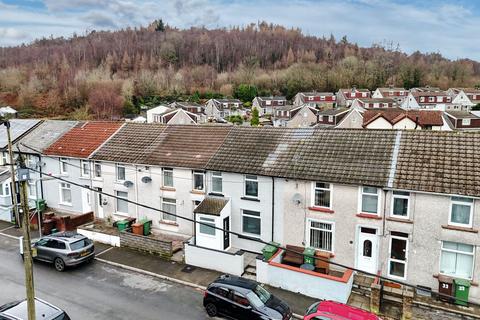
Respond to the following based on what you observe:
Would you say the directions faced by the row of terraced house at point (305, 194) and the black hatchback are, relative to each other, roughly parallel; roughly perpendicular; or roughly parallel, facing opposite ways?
roughly perpendicular

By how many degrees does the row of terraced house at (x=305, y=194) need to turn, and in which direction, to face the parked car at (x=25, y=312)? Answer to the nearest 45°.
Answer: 0° — it already faces it

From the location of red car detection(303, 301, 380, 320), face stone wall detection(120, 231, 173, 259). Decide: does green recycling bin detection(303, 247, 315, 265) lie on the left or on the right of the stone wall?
right

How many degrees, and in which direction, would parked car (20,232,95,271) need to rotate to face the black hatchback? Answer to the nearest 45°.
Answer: approximately 180°

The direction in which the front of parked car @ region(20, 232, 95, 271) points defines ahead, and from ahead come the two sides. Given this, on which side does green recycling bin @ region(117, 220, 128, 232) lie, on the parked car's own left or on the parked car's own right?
on the parked car's own right

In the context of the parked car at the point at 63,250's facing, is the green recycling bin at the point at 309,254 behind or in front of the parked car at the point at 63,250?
behind

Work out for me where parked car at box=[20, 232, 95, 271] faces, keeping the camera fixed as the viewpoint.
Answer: facing away from the viewer and to the left of the viewer
